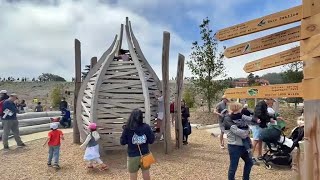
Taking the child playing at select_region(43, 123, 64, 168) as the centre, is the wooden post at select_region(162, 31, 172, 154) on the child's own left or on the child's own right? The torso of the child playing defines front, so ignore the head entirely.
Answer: on the child's own right

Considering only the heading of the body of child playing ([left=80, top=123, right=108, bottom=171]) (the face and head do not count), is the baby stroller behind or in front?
behind

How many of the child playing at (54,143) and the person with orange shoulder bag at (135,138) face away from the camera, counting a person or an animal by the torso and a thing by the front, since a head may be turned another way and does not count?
2

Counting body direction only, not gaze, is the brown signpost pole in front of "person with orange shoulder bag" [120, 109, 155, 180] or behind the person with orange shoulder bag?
behind

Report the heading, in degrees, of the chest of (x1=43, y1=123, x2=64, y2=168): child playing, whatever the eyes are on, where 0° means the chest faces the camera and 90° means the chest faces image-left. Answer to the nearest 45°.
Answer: approximately 180°

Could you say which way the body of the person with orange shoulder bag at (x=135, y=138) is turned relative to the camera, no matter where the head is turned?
away from the camera

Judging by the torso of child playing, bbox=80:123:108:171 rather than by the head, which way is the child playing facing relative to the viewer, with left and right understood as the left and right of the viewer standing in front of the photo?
facing away from the viewer and to the left of the viewer

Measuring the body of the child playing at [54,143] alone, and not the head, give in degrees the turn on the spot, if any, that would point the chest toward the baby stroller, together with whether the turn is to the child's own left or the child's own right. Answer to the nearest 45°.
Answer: approximately 135° to the child's own right

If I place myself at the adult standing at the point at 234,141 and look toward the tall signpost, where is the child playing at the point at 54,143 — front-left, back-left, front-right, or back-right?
back-right

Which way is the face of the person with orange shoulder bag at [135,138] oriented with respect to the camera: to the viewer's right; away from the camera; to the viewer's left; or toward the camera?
away from the camera
